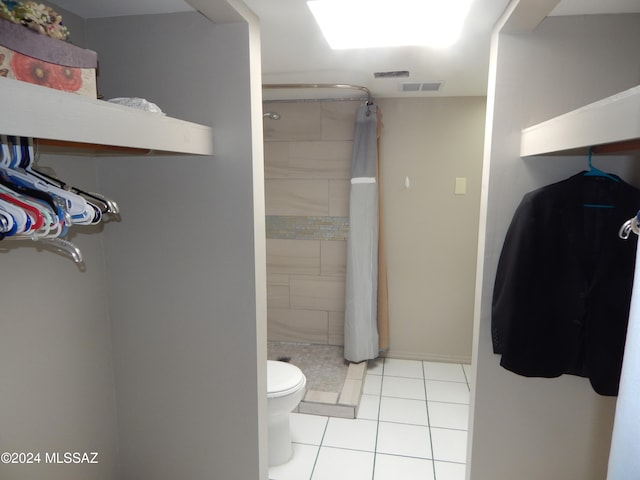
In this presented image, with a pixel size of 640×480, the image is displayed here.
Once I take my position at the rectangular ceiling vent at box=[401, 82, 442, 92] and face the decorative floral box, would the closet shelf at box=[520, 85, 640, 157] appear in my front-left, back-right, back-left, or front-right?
front-left

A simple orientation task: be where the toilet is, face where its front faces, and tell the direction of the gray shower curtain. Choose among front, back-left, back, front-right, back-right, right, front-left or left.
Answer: front-left

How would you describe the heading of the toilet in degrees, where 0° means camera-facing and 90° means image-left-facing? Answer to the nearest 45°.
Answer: approximately 270°

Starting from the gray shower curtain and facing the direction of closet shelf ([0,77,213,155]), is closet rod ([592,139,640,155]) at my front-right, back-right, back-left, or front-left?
front-left

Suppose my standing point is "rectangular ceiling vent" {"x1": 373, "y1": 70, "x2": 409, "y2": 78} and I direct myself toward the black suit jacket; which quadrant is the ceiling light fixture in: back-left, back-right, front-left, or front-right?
front-right

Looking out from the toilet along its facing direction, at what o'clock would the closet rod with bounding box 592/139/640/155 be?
The closet rod is roughly at 1 o'clock from the toilet.
